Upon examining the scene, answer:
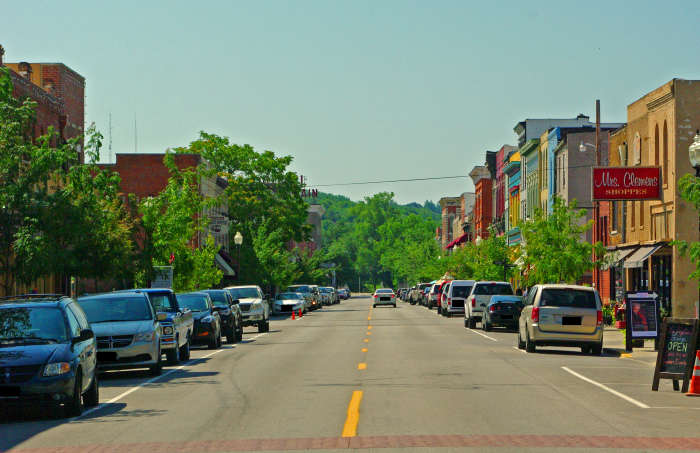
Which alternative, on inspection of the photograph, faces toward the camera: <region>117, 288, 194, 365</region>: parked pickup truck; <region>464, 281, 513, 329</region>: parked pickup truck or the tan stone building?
<region>117, 288, 194, 365</region>: parked pickup truck

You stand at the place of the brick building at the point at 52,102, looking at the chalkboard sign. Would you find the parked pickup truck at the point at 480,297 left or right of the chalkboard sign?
left

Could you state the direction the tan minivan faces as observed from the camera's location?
facing away from the viewer

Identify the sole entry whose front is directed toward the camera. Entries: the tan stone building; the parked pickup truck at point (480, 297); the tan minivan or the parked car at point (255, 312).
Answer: the parked car at point (255, 312)

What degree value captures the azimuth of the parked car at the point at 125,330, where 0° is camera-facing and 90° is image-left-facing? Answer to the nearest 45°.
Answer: approximately 0°

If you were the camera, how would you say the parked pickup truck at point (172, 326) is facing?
facing the viewer

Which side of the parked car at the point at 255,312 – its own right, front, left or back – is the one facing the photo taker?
front

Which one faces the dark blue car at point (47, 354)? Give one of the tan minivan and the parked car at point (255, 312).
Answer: the parked car

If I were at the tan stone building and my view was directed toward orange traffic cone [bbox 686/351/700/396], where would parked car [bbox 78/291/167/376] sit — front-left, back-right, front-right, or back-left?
front-right

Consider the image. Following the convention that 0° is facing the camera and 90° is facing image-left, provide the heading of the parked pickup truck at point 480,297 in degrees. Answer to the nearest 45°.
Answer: approximately 180°

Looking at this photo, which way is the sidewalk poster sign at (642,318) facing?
toward the camera

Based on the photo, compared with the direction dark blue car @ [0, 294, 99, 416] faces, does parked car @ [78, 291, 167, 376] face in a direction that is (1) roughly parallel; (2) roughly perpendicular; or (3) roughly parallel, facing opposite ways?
roughly parallel

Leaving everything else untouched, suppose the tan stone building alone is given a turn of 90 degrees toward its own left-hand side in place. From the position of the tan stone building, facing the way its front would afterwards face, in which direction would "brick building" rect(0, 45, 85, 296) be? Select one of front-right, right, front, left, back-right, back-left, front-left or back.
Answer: right

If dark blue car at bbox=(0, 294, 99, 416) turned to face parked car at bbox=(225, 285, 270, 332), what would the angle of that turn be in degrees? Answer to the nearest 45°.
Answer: approximately 180°

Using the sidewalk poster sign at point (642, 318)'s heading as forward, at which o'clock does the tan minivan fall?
The tan minivan is roughly at 4 o'clock from the sidewalk poster sign.

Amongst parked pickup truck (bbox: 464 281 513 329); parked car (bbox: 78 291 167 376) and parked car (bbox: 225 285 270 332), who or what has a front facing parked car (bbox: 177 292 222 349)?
parked car (bbox: 225 285 270 332)

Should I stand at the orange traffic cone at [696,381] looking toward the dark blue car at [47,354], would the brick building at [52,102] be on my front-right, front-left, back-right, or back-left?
front-right

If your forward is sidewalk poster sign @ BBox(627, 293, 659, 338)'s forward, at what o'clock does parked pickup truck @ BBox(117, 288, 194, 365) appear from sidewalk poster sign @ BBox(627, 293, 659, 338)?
The parked pickup truck is roughly at 2 o'clock from the sidewalk poster sign.

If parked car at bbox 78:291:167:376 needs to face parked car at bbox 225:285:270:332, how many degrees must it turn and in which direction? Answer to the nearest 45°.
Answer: approximately 180°
